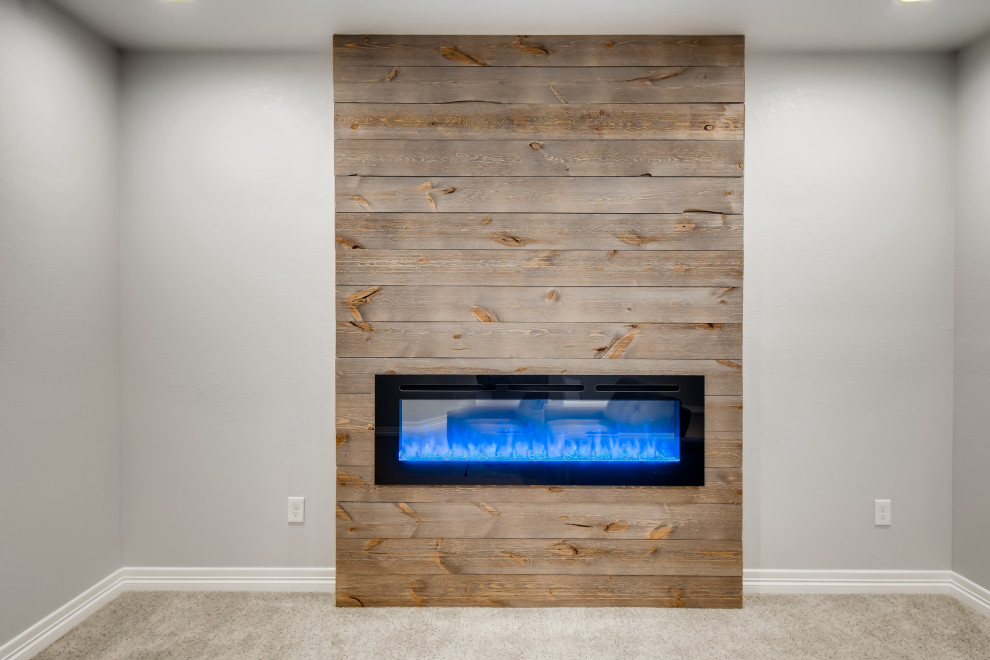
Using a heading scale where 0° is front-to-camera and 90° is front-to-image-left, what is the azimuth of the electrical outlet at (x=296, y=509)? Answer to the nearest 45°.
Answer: approximately 0°

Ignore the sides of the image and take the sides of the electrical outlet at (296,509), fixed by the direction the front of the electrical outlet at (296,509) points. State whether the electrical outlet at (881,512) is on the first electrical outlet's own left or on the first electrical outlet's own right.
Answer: on the first electrical outlet's own left
